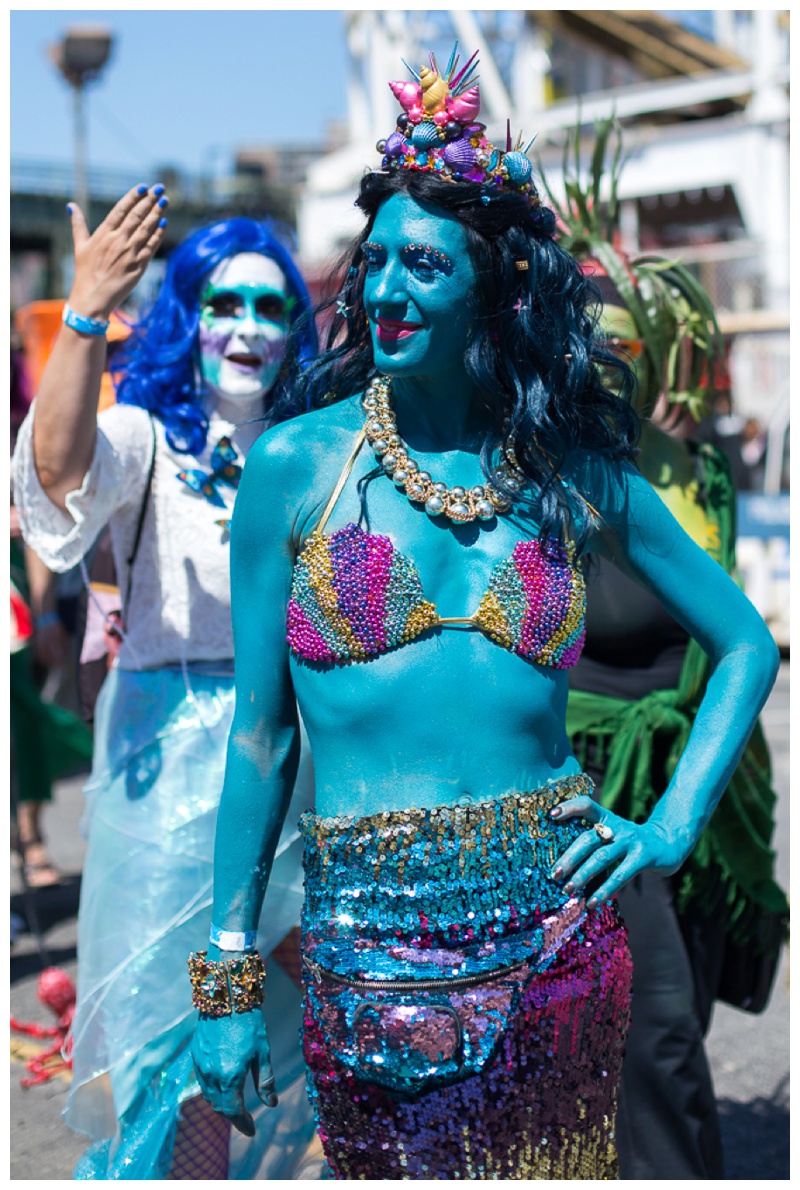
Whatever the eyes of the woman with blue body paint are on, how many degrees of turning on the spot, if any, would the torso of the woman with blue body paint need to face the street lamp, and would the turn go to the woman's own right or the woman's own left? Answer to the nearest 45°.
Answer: approximately 180°

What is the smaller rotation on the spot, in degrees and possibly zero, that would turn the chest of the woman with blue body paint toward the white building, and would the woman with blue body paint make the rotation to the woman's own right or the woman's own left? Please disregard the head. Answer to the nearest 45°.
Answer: approximately 180°

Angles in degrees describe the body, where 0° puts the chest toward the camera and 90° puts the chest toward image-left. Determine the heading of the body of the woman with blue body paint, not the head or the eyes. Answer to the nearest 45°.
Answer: approximately 0°

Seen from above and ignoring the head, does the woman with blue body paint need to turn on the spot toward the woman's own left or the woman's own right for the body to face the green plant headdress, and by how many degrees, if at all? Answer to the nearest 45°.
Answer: approximately 180°

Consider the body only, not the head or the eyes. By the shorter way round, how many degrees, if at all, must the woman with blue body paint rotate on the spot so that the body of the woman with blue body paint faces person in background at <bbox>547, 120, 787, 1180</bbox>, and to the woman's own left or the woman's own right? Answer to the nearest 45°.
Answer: approximately 180°

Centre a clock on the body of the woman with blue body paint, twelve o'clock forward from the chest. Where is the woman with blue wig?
The woman with blue wig is roughly at 5 o'clock from the woman with blue body paint.
